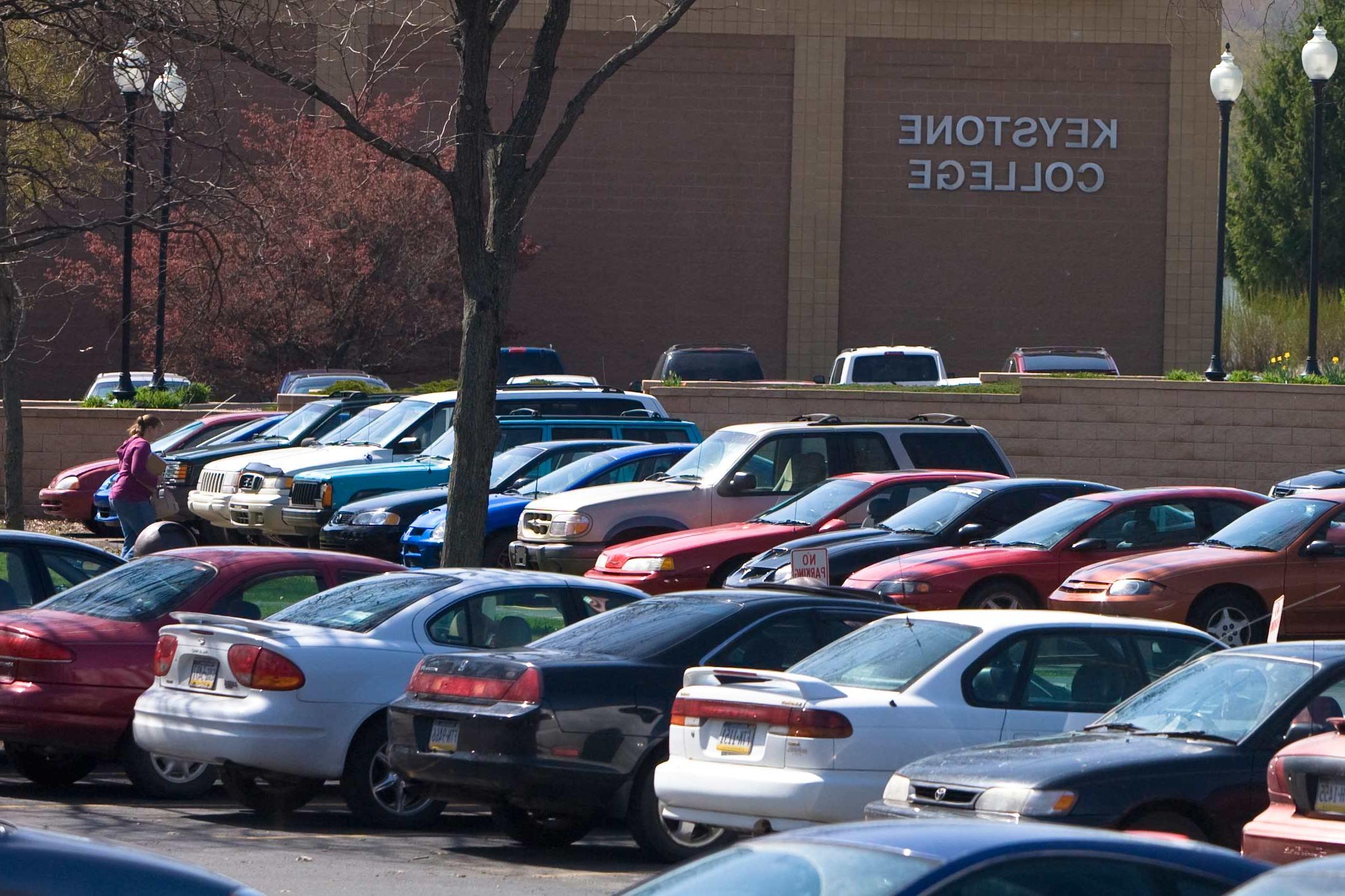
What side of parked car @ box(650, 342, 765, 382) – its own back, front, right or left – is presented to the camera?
back

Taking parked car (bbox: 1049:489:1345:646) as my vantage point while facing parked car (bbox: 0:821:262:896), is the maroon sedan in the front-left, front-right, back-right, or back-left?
front-right

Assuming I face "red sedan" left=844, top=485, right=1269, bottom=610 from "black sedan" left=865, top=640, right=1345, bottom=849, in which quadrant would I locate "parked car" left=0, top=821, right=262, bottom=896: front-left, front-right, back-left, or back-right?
back-left

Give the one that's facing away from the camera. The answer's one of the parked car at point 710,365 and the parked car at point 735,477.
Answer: the parked car at point 710,365

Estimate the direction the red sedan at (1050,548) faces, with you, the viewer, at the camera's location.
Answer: facing the viewer and to the left of the viewer

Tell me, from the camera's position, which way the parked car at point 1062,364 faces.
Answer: facing away from the viewer

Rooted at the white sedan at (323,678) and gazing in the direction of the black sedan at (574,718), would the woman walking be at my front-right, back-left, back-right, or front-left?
back-left

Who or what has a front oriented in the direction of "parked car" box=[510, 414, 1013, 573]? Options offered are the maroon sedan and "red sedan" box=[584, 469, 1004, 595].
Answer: the maroon sedan

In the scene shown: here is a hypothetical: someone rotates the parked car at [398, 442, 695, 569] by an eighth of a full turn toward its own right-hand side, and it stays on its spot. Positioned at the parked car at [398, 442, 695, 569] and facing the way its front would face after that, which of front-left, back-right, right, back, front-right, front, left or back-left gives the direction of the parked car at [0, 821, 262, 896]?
left

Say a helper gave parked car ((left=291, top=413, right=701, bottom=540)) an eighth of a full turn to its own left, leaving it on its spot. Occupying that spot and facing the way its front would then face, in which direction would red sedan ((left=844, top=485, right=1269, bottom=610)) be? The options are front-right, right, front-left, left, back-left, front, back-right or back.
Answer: front-left

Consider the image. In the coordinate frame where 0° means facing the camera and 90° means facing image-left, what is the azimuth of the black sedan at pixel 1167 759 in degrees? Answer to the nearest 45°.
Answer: approximately 45°

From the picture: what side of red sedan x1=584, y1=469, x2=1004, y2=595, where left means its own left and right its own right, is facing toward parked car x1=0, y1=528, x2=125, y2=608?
front

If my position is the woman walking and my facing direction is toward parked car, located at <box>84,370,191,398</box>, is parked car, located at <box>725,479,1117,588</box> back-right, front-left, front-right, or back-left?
back-right

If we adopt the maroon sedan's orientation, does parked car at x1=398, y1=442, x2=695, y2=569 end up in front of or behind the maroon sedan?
in front
